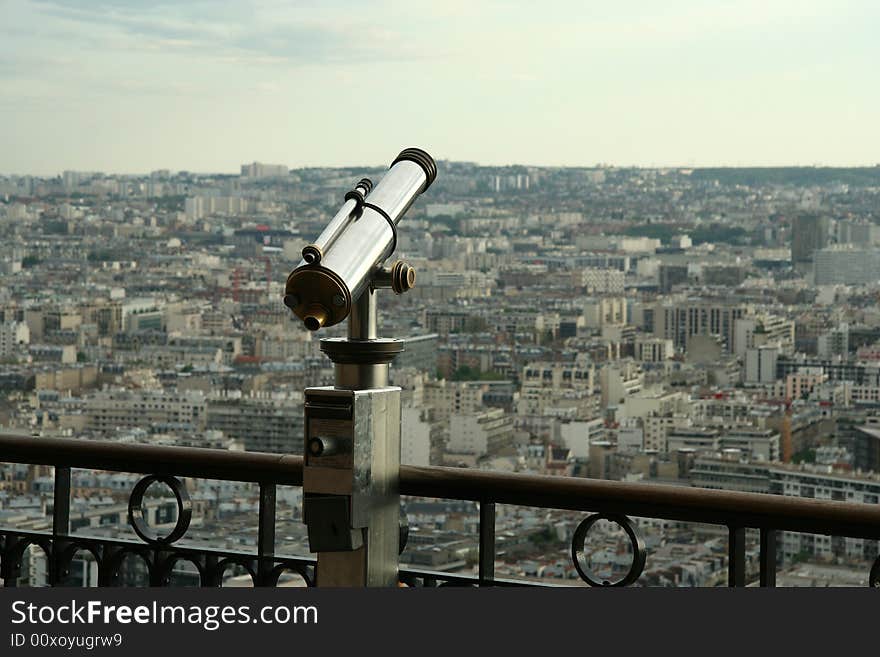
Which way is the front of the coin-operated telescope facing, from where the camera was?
facing away from the viewer and to the right of the viewer

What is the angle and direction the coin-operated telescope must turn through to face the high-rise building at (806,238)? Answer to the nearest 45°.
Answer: approximately 45° to its left

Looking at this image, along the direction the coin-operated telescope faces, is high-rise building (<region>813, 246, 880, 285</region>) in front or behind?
in front

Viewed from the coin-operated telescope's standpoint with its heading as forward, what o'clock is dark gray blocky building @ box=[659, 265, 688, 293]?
The dark gray blocky building is roughly at 11 o'clock from the coin-operated telescope.
